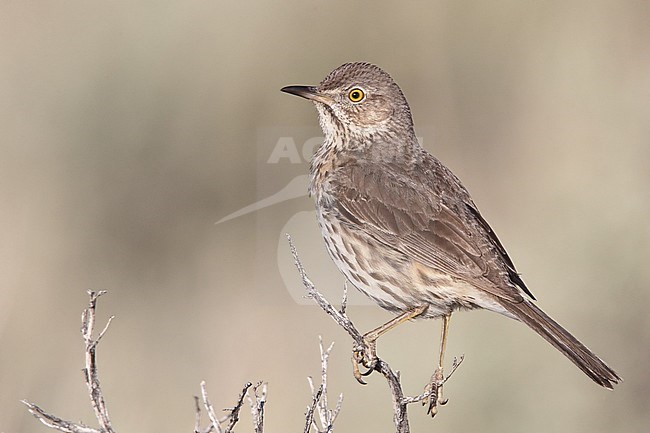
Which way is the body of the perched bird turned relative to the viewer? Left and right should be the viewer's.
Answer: facing to the left of the viewer
